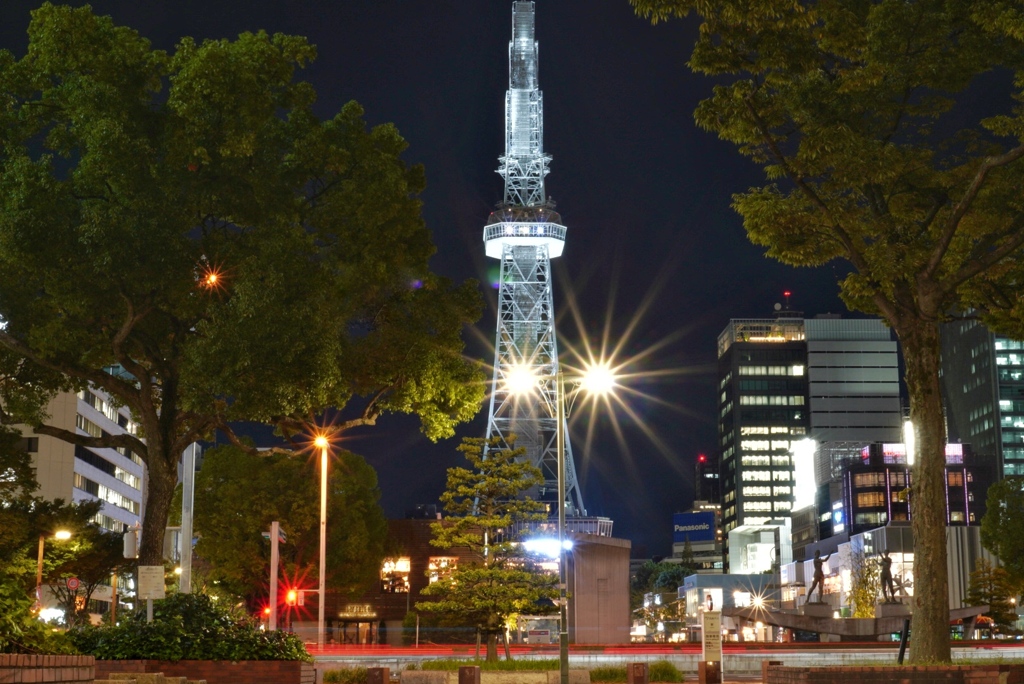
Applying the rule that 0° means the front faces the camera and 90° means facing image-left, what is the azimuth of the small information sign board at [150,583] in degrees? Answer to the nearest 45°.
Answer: approximately 0°

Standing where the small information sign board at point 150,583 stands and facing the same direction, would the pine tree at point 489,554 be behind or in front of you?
behind

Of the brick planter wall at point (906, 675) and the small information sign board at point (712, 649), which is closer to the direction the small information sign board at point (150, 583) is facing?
the brick planter wall

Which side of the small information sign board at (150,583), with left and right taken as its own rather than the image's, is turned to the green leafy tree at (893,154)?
left

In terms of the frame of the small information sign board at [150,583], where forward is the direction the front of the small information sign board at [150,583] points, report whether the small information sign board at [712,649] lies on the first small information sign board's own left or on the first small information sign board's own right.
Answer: on the first small information sign board's own left

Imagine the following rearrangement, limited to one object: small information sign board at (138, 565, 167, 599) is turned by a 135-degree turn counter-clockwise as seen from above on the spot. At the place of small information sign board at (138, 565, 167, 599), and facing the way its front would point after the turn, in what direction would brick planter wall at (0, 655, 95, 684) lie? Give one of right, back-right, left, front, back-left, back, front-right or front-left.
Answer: back-right
